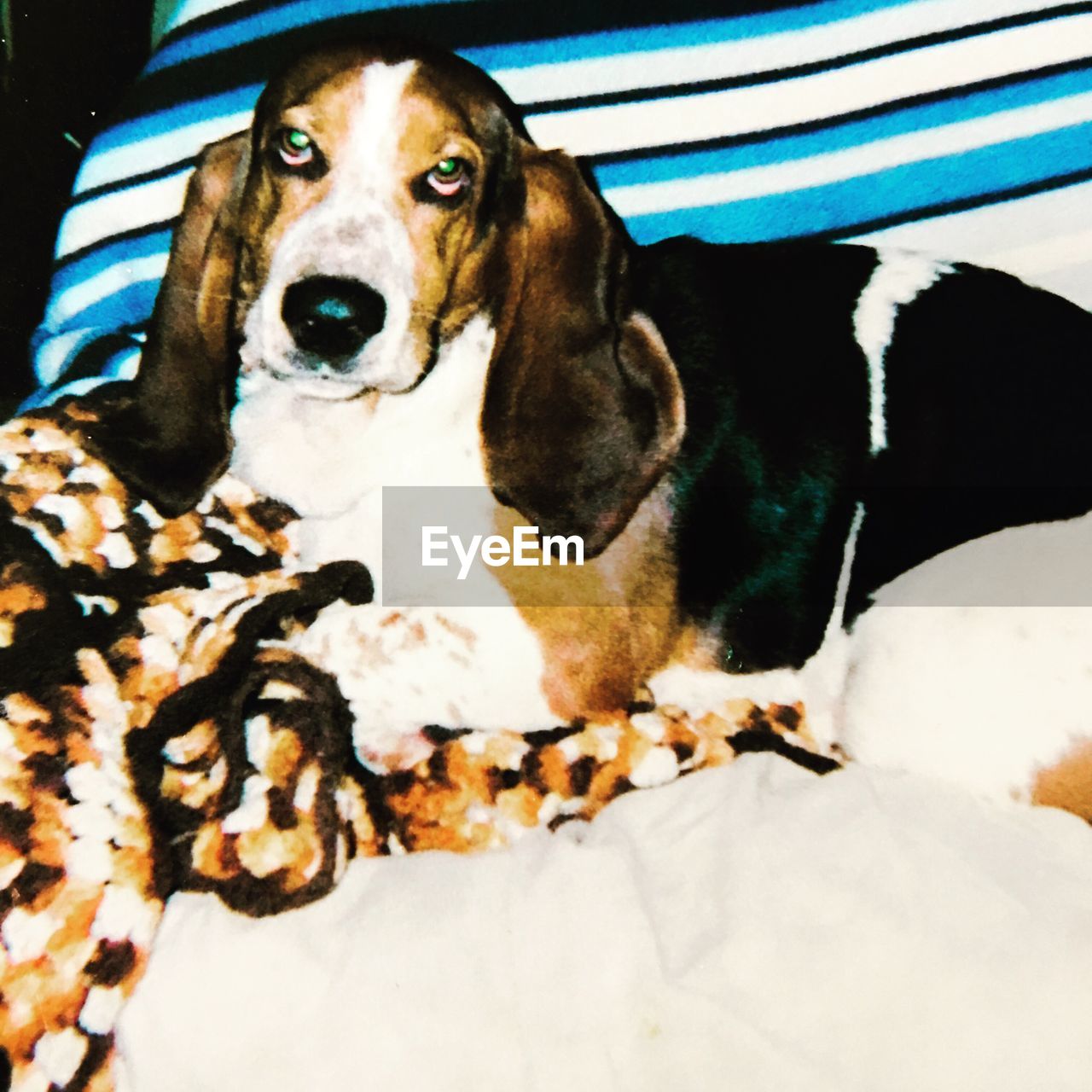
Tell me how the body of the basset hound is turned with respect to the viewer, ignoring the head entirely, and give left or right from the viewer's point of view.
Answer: facing the viewer and to the left of the viewer

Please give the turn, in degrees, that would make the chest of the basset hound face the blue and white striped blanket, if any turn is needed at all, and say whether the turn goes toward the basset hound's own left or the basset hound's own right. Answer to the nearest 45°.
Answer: approximately 180°
